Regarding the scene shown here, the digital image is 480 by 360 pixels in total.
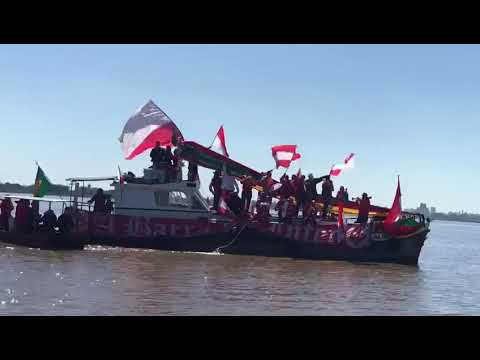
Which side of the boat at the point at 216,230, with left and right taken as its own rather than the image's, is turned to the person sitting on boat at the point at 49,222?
back

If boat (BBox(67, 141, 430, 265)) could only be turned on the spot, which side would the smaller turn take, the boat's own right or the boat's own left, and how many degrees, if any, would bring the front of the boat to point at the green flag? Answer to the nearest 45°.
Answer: approximately 135° to the boat's own left

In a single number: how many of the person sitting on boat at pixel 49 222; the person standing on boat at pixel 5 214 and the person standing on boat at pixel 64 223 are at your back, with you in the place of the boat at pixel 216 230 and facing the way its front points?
3

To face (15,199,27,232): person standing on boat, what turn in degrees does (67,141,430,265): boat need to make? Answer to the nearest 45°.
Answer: approximately 180°

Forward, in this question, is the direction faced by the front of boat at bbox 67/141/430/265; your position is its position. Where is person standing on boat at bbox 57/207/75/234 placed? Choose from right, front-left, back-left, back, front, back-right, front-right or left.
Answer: back

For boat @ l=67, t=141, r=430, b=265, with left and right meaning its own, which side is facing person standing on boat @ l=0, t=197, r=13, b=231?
back

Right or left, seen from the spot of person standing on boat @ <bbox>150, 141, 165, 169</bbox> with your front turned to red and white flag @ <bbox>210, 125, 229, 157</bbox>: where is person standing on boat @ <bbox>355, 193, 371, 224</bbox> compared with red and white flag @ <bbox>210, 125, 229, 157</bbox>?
right

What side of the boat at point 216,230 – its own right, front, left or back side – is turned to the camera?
right

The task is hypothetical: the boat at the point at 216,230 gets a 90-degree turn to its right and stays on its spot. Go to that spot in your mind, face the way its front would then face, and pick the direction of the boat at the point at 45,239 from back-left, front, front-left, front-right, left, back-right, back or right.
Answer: right
